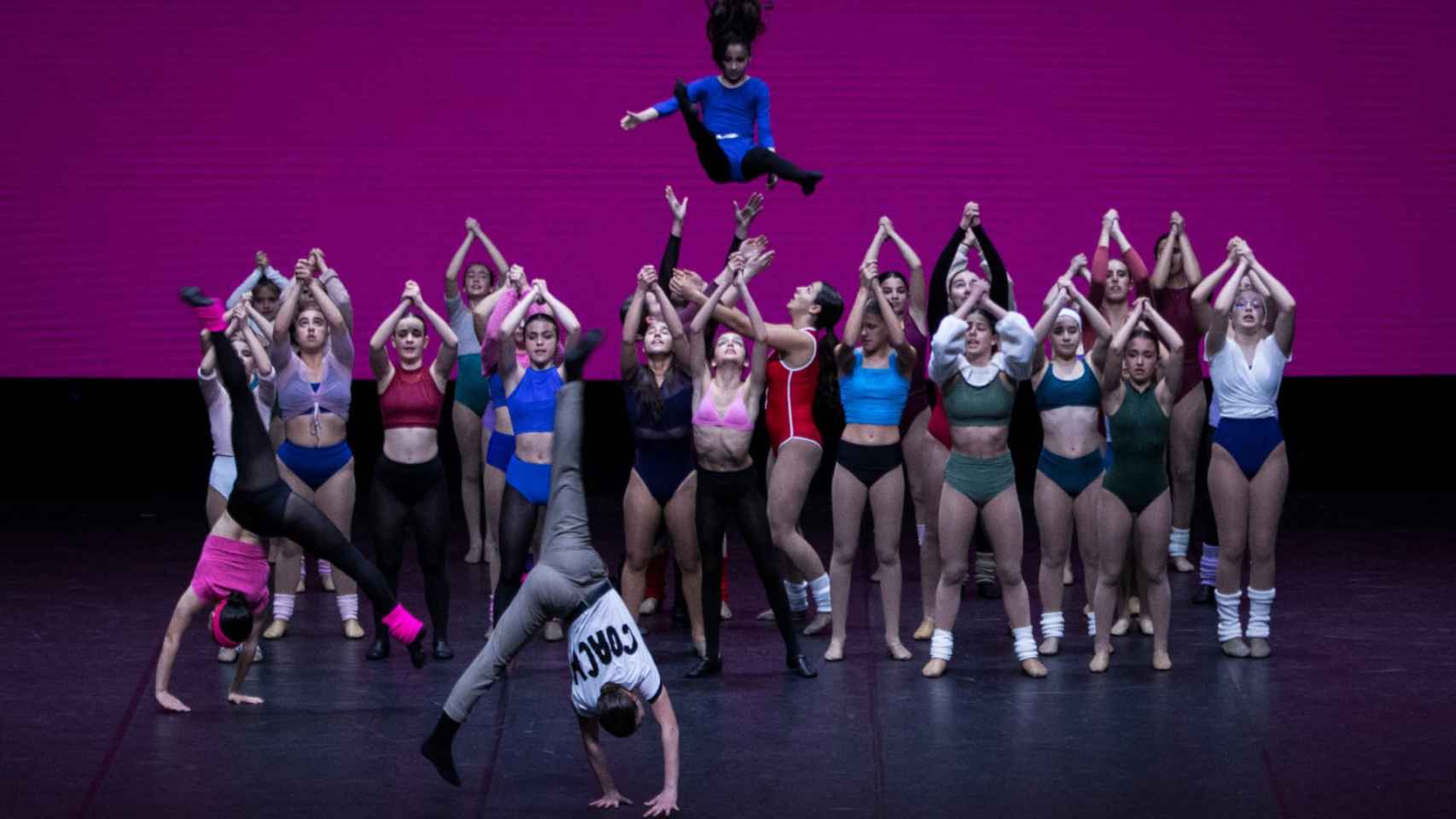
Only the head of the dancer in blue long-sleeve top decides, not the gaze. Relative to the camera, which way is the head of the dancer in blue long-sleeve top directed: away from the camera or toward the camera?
toward the camera

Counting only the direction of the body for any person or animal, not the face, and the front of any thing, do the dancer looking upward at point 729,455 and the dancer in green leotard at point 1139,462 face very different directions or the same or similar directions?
same or similar directions

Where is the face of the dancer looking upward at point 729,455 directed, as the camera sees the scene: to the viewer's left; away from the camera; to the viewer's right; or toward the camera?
toward the camera

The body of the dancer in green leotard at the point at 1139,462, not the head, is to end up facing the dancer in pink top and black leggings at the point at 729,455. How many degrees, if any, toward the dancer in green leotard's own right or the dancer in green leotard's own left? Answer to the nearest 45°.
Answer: approximately 90° to the dancer in green leotard's own right

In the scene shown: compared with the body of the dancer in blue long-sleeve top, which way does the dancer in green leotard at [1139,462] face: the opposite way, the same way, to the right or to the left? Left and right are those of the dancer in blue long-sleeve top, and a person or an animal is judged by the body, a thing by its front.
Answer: the same way

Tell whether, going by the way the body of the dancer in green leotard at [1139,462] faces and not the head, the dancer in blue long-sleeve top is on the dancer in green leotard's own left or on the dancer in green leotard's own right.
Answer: on the dancer in green leotard's own right

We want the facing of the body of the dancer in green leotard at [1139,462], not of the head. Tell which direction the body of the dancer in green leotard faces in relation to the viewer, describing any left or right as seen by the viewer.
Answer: facing the viewer

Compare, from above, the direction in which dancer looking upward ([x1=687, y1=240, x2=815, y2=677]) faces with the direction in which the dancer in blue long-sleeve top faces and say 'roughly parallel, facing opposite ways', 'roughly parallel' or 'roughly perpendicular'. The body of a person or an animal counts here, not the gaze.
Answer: roughly parallel

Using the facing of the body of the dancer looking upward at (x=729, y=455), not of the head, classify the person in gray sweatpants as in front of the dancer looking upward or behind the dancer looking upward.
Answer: in front

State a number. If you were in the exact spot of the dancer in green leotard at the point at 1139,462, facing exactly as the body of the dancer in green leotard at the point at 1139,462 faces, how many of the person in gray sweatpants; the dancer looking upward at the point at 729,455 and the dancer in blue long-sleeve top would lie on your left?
0

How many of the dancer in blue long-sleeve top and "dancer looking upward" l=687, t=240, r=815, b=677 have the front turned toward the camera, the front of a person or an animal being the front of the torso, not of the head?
2

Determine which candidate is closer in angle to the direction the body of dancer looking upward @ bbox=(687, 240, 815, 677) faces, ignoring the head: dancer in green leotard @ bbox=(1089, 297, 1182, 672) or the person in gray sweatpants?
the person in gray sweatpants
